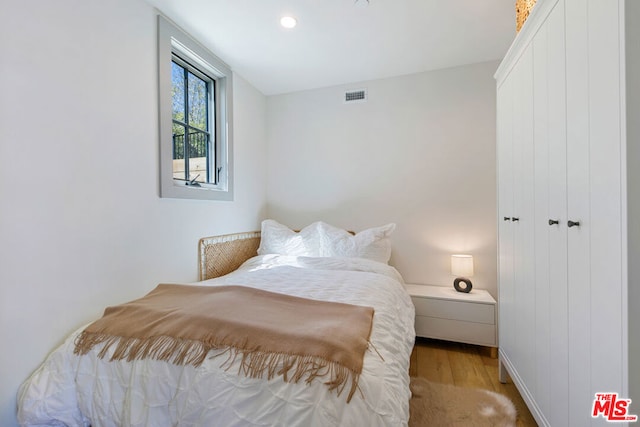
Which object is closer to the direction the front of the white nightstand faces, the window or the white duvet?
the white duvet

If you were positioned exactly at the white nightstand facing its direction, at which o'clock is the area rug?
The area rug is roughly at 12 o'clock from the white nightstand.

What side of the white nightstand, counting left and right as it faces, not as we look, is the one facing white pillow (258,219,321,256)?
right

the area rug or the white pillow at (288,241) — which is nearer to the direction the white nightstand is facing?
the area rug

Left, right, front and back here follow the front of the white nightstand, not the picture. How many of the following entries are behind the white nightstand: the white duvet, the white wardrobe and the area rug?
0

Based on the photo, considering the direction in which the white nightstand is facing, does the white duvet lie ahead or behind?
ahead

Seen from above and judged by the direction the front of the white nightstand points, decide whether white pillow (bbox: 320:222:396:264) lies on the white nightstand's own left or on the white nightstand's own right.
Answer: on the white nightstand's own right

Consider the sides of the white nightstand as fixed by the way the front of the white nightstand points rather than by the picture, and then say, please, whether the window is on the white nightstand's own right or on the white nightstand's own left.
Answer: on the white nightstand's own right

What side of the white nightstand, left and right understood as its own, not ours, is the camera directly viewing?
front

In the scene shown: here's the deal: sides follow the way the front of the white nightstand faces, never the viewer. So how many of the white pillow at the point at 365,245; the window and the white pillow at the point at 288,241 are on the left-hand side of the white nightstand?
0

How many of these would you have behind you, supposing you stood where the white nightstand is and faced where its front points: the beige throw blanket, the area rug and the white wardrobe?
0

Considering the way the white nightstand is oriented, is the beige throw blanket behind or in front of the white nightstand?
in front
